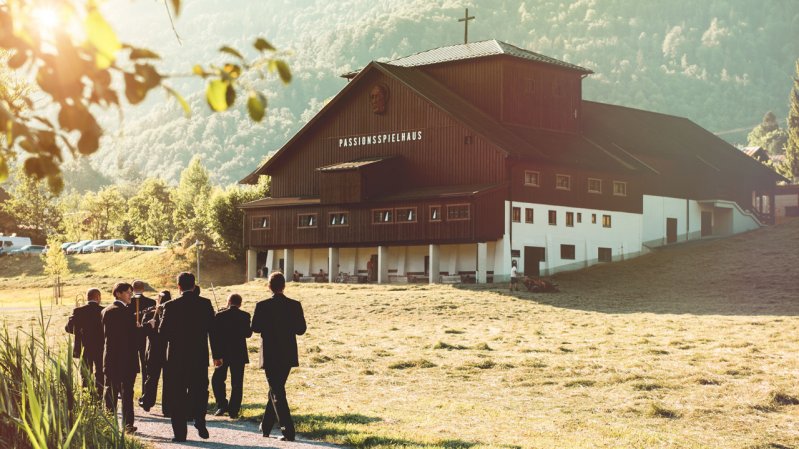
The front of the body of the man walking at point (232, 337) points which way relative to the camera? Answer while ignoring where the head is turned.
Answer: away from the camera

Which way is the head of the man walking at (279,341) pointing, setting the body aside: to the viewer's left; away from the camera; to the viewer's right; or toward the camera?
away from the camera

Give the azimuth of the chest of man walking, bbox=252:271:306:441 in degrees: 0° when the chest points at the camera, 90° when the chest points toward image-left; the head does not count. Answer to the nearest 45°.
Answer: approximately 180°

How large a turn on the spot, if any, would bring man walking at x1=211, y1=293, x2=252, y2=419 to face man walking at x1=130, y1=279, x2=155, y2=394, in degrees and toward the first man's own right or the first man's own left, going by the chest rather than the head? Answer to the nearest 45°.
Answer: approximately 45° to the first man's own left

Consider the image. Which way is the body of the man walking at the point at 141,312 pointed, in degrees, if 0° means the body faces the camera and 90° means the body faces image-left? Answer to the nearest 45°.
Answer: approximately 180°

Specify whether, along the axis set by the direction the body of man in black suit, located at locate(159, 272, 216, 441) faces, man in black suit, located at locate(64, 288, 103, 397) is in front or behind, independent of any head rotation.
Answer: in front

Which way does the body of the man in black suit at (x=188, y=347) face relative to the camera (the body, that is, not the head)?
away from the camera

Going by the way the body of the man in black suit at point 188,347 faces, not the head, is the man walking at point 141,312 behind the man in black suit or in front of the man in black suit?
in front

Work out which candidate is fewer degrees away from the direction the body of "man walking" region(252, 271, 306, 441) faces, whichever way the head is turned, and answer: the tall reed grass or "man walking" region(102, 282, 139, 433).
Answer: the man walking

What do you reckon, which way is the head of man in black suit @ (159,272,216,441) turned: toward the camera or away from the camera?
away from the camera

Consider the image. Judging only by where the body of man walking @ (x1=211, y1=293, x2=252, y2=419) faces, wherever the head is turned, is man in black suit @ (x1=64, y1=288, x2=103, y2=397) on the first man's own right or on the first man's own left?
on the first man's own left
